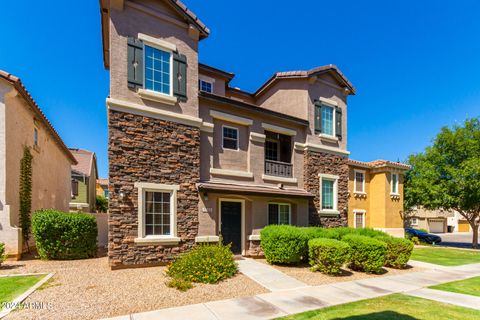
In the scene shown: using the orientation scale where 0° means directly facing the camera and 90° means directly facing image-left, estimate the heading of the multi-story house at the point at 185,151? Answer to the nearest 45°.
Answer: approximately 315°

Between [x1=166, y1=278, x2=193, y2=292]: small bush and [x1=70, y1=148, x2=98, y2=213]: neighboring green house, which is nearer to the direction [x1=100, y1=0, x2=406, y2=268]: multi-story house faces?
the small bush

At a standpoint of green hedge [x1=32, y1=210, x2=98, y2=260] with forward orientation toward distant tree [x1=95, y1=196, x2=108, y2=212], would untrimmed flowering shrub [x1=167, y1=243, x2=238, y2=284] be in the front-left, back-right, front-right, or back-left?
back-right

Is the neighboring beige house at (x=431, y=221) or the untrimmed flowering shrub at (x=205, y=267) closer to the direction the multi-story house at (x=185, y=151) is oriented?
the untrimmed flowering shrub

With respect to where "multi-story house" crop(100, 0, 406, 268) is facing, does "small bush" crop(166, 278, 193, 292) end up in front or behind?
in front
